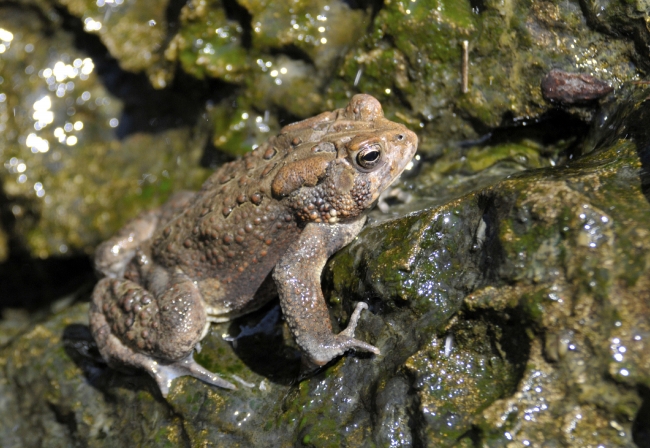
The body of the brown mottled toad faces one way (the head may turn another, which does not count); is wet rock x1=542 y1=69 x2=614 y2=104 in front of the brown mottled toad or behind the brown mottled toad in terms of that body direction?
in front

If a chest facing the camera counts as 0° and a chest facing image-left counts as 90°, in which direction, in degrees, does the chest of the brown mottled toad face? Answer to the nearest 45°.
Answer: approximately 270°
